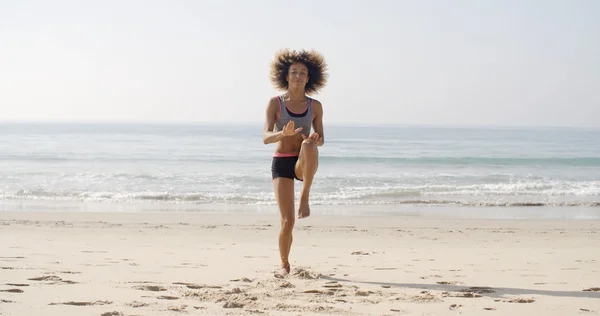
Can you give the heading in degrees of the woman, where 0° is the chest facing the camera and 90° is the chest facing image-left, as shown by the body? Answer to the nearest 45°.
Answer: approximately 0°
